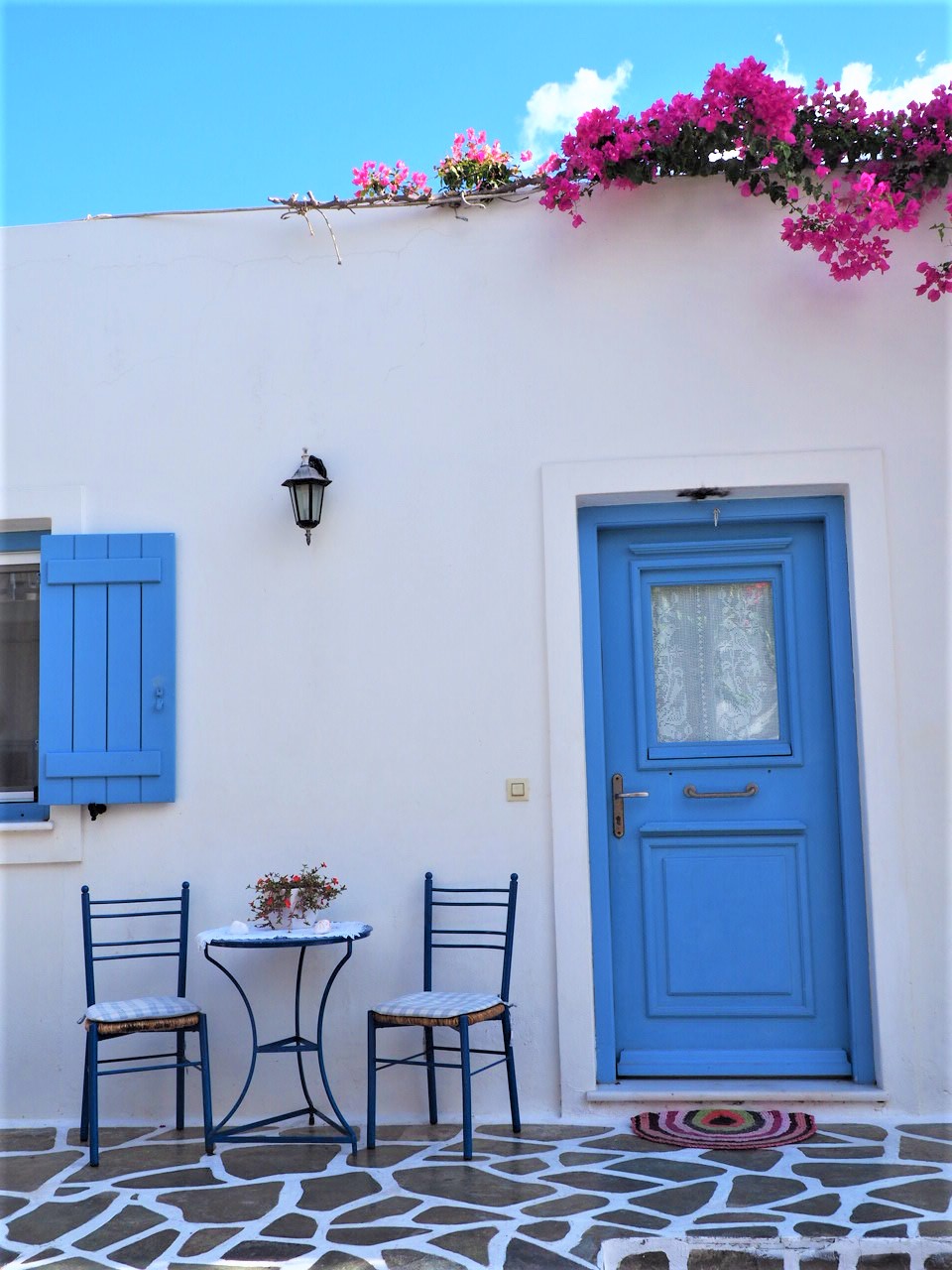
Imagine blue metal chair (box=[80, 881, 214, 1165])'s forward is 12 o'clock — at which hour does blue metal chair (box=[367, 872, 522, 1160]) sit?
blue metal chair (box=[367, 872, 522, 1160]) is roughly at 10 o'clock from blue metal chair (box=[80, 881, 214, 1165]).

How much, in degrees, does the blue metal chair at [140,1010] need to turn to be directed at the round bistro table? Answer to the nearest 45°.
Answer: approximately 45° to its left

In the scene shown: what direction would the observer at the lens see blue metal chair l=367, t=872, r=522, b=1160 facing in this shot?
facing the viewer and to the left of the viewer

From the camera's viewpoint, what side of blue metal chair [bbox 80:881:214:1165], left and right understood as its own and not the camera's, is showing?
front

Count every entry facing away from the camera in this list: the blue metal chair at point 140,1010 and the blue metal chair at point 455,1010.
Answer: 0
